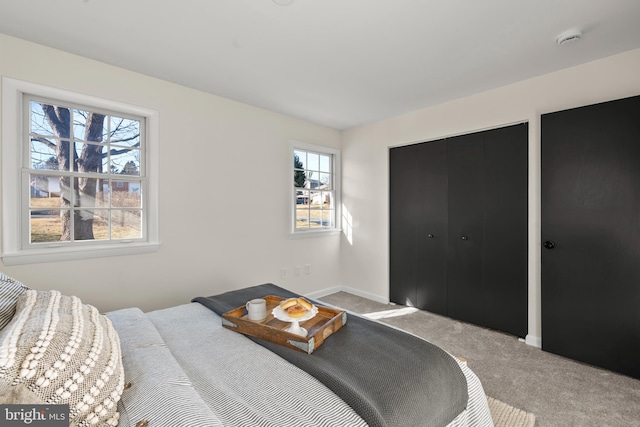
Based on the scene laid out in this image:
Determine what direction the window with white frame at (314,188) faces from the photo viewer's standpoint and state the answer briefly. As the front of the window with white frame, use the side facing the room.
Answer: facing the viewer and to the right of the viewer

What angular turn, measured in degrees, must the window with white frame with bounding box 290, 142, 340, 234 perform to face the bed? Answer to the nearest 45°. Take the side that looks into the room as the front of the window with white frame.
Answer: approximately 45° to its right

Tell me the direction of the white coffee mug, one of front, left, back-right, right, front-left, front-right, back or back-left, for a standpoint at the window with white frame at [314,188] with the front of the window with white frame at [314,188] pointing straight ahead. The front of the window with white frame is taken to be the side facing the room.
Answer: front-right

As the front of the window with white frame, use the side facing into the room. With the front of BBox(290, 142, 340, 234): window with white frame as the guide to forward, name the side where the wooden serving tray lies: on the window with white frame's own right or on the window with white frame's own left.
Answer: on the window with white frame's own right

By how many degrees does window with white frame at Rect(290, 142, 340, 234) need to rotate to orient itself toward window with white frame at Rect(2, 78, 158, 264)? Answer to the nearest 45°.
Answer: approximately 90° to its right

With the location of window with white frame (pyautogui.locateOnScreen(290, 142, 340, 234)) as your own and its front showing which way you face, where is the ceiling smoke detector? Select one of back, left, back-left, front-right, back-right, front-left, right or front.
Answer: front
